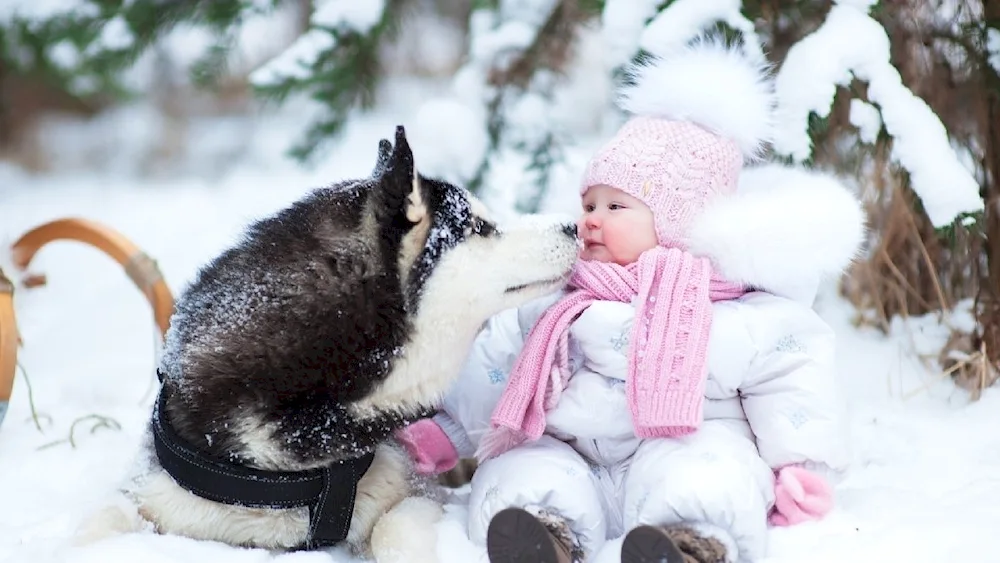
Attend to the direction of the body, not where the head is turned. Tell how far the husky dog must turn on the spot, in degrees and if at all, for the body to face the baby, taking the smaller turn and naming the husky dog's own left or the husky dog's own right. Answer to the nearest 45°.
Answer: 0° — it already faces them

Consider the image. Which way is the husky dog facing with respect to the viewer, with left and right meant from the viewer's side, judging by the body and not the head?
facing to the right of the viewer

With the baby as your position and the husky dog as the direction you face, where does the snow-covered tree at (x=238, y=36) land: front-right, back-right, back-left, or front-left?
front-right

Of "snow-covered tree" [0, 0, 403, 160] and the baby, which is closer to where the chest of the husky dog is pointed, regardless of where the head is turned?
the baby

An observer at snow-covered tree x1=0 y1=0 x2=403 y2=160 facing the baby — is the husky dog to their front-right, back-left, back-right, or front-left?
front-right

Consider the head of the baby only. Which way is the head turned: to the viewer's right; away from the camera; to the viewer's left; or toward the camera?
to the viewer's left

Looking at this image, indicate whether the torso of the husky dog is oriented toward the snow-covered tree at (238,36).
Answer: no
